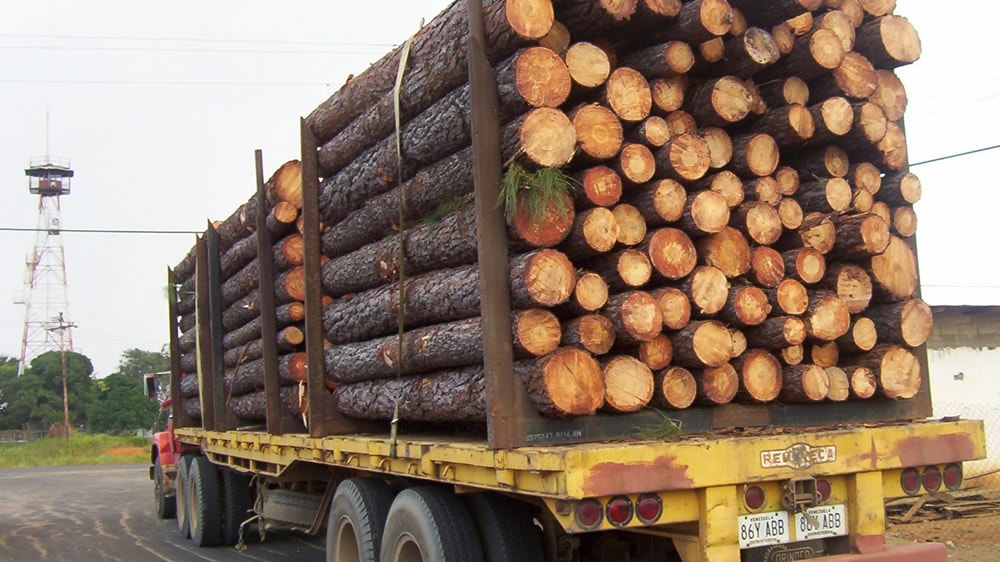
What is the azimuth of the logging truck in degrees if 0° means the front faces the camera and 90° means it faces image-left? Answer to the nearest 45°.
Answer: approximately 135°
